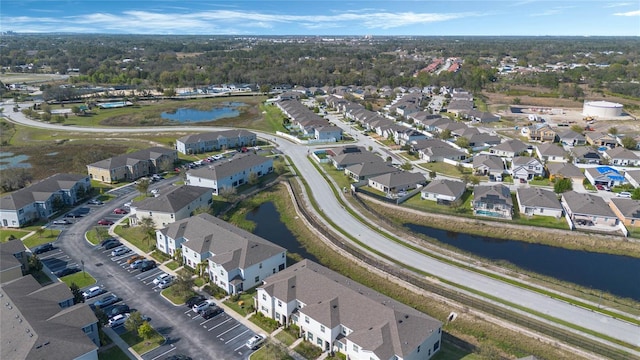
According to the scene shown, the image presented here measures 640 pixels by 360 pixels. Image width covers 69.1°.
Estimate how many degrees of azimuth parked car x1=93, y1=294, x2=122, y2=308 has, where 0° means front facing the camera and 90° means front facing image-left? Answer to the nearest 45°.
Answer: approximately 45°

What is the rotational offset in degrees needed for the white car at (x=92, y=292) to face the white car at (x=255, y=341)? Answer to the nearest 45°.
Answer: approximately 90° to its left

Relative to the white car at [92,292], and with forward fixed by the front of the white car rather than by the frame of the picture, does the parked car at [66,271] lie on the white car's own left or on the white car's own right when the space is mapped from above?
on the white car's own right
